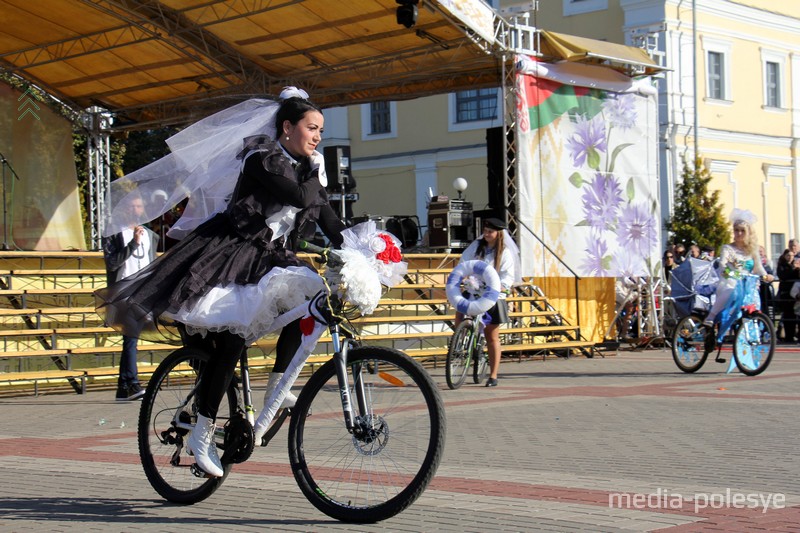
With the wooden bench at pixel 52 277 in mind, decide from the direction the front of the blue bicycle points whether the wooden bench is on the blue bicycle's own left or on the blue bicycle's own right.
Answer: on the blue bicycle's own right

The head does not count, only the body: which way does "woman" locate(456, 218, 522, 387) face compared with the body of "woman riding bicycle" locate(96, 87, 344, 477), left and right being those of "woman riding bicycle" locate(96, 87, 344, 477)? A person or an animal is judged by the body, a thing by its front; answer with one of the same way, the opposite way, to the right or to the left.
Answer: to the right

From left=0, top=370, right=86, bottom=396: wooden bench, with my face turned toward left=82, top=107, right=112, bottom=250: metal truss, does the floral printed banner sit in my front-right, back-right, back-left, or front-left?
front-right

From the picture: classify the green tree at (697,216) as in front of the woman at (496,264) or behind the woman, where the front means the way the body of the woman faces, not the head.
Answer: behind

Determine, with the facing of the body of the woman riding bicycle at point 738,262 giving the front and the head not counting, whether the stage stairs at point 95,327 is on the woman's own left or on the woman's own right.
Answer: on the woman's own right

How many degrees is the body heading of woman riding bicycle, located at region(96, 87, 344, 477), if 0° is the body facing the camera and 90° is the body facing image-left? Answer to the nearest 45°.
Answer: approximately 315°

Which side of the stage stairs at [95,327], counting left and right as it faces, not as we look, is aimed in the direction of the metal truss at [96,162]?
back

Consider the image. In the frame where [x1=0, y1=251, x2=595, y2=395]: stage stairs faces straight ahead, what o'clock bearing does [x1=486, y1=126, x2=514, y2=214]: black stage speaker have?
The black stage speaker is roughly at 8 o'clock from the stage stairs.

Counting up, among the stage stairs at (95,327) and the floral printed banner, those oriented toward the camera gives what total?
2

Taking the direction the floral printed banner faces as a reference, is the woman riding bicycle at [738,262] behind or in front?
in front

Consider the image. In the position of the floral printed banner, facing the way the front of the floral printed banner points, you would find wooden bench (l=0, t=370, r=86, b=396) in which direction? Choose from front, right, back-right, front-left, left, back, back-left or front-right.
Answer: front-right

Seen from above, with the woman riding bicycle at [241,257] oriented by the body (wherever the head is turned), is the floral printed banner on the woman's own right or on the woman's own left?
on the woman's own left

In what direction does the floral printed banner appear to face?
toward the camera

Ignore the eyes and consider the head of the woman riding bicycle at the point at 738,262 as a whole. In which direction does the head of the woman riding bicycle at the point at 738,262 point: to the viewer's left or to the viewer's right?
to the viewer's left

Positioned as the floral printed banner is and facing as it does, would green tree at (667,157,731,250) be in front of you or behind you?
behind

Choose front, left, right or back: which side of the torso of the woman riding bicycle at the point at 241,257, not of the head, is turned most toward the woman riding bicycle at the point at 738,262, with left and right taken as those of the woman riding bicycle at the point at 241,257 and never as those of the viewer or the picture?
left

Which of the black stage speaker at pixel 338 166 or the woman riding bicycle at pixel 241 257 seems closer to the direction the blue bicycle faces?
the woman riding bicycle
